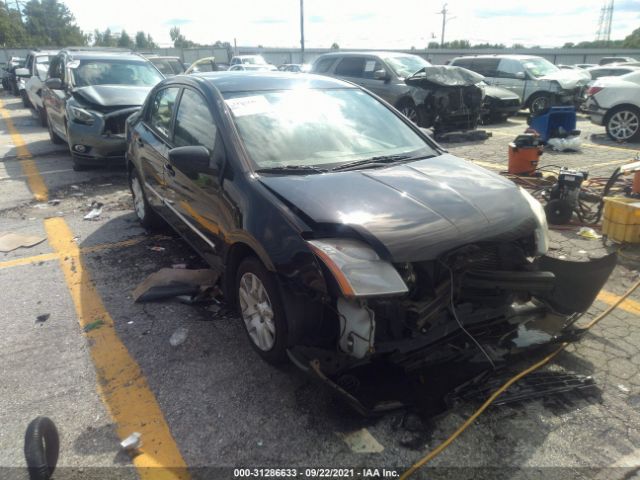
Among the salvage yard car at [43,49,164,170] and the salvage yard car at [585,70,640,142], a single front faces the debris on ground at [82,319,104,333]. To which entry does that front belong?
the salvage yard car at [43,49,164,170]

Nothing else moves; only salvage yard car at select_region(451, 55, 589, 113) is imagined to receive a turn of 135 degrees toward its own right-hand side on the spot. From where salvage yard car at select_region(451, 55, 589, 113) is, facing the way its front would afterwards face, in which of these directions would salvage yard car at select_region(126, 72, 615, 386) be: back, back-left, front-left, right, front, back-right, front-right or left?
left

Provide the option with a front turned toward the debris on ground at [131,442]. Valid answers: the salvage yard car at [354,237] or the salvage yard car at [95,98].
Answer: the salvage yard car at [95,98]

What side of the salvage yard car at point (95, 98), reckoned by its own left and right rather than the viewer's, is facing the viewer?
front

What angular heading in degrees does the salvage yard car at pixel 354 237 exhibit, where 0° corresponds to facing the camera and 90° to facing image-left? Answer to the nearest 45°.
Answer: approximately 315°

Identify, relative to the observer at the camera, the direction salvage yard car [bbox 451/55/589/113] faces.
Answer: facing the viewer and to the right of the viewer

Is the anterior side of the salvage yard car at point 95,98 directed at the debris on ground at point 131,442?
yes

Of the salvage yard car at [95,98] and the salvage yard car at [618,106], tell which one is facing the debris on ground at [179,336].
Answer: the salvage yard car at [95,98]

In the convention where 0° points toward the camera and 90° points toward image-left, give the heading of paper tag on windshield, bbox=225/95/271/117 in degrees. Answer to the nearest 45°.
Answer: approximately 315°

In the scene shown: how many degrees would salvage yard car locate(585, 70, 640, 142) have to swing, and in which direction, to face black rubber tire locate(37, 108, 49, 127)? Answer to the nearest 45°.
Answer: approximately 180°

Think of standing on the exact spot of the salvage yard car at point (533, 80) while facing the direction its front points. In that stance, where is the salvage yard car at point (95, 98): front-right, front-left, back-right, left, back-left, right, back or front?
right

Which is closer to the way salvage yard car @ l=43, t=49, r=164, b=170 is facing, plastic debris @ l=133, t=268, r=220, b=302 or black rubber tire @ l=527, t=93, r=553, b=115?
the plastic debris

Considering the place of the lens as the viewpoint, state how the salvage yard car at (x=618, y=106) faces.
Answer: facing to the right of the viewer

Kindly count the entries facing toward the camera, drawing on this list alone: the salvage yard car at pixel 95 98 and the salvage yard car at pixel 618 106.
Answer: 1

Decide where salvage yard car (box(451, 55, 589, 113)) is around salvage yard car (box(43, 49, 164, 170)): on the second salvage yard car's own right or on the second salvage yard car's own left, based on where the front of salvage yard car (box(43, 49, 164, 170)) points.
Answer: on the second salvage yard car's own left

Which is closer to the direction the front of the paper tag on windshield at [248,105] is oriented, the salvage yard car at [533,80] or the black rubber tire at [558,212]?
the black rubber tire

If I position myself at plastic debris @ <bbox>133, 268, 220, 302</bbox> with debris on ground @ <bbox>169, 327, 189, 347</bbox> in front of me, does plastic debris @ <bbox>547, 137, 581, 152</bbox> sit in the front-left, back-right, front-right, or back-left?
back-left
